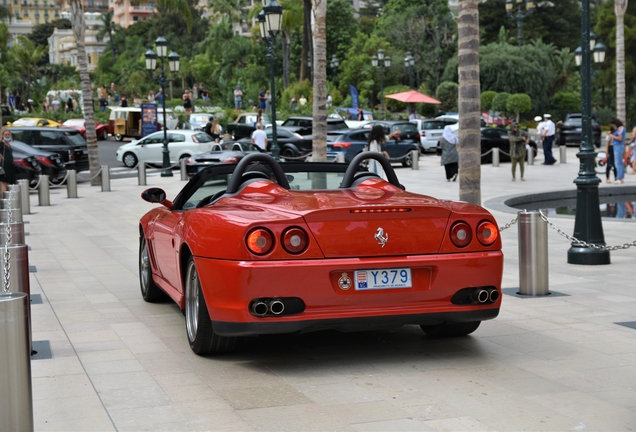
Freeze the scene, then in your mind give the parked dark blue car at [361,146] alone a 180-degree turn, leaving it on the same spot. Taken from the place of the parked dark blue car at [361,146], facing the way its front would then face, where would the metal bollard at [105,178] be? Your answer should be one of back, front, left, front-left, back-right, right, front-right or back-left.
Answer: front

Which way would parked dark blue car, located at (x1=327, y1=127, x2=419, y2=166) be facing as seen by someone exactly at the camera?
facing away from the viewer and to the right of the viewer

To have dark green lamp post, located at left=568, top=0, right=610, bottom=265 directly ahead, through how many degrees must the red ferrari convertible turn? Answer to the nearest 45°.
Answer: approximately 90° to its right

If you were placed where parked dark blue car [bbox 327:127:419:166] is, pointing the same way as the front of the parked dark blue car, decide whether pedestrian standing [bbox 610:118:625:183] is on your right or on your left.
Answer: on your right

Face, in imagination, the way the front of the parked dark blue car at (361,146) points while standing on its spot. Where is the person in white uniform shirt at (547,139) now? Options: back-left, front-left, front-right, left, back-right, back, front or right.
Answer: front-right

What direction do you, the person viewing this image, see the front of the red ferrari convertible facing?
facing away from the viewer and to the left of the viewer

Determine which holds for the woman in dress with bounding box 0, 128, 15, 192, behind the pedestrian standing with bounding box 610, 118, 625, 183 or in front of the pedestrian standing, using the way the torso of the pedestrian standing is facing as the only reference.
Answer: in front

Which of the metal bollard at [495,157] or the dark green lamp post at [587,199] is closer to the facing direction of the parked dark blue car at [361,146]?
the metal bollard

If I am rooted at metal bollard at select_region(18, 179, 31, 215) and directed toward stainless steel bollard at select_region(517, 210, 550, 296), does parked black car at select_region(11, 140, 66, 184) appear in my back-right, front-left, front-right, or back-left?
back-left
